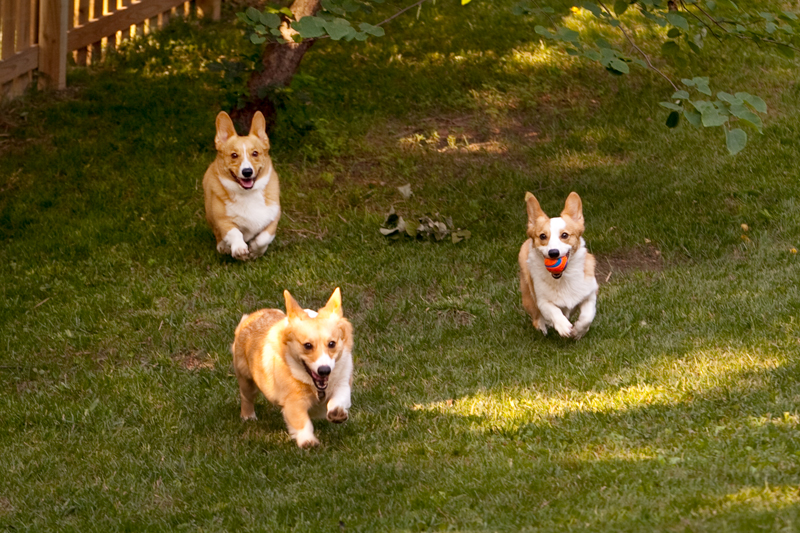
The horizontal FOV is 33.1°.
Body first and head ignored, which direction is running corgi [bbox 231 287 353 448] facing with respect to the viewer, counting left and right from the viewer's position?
facing the viewer and to the right of the viewer

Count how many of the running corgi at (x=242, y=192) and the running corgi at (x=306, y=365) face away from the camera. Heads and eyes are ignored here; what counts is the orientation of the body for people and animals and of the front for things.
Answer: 0

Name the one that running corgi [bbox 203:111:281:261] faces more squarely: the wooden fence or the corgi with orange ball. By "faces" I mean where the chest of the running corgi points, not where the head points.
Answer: the corgi with orange ball

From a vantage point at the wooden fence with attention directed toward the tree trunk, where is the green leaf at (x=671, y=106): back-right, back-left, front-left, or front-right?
front-right

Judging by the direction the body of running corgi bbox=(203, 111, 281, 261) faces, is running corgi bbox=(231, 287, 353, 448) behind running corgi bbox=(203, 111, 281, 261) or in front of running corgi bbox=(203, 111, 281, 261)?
in front

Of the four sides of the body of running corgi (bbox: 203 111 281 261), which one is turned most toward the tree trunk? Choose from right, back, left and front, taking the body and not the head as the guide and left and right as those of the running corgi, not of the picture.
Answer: back

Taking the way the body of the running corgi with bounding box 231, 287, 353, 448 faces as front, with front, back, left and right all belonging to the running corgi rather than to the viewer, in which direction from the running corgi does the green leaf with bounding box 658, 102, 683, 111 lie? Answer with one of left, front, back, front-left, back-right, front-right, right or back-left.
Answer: left

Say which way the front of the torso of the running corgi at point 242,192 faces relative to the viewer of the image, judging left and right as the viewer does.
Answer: facing the viewer

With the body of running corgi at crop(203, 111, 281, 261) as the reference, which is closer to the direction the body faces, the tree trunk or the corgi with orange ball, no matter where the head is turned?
the corgi with orange ball

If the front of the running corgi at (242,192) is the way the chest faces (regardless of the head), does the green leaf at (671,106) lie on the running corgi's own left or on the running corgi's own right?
on the running corgi's own left

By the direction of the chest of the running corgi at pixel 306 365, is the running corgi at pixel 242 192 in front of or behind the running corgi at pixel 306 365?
behind

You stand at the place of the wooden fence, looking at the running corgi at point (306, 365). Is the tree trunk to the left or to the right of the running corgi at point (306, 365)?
left
